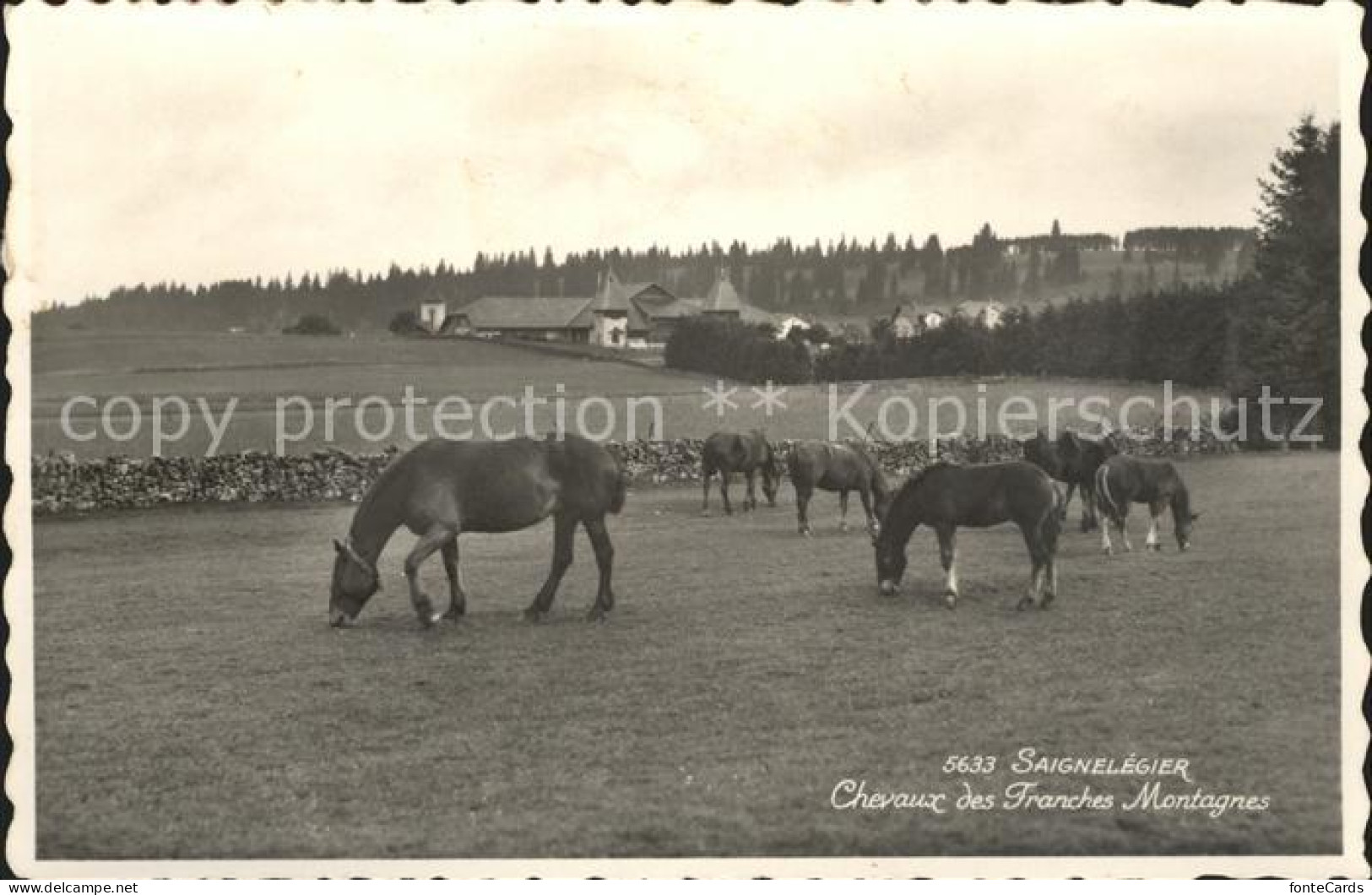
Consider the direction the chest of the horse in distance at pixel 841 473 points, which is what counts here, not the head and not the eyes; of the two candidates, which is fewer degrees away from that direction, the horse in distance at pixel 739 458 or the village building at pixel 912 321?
the village building

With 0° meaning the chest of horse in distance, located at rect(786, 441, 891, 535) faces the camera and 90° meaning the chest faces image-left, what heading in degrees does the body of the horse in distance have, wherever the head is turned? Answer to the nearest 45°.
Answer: approximately 270°
